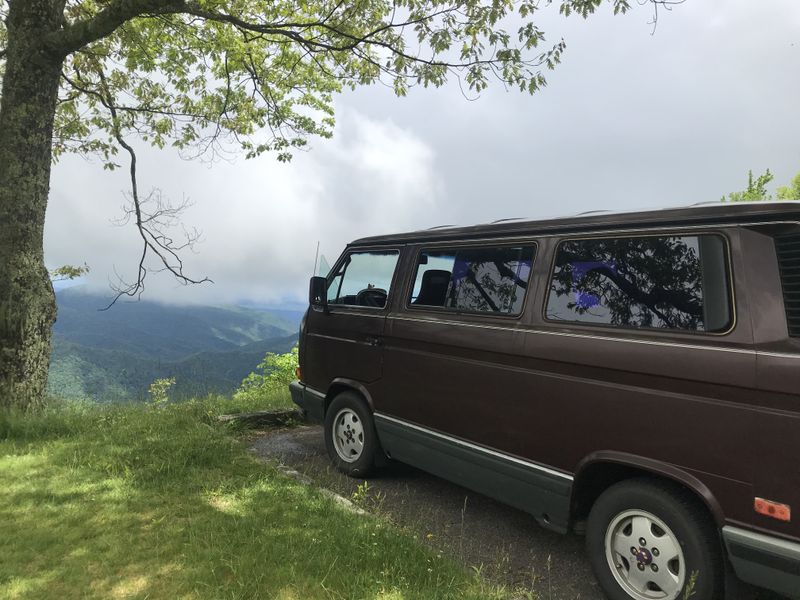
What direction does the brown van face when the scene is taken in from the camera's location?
facing away from the viewer and to the left of the viewer
